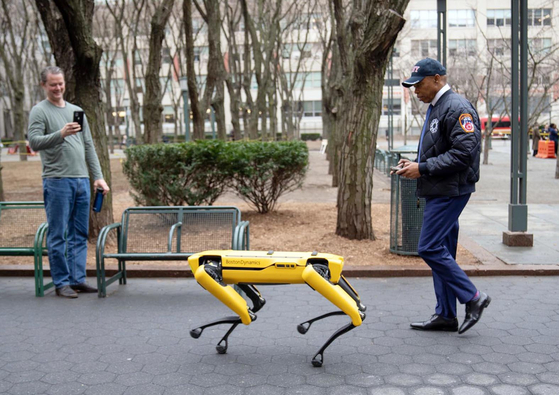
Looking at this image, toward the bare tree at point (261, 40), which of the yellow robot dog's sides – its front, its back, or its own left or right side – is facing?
right

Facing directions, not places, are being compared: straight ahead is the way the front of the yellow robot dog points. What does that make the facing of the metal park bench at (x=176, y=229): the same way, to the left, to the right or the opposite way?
to the left

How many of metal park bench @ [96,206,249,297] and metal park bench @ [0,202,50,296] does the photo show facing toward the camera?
2

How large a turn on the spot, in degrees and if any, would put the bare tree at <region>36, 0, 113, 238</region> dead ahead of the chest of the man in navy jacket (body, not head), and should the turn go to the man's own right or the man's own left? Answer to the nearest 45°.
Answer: approximately 45° to the man's own right

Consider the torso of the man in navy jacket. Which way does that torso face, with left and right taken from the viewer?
facing to the left of the viewer

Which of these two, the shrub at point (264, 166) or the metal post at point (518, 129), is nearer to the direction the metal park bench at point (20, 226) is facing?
the metal post

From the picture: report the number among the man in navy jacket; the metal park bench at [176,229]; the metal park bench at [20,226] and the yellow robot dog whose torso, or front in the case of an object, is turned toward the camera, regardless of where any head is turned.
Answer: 2

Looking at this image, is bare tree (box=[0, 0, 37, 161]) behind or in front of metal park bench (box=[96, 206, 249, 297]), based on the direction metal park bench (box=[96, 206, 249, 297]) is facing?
behind

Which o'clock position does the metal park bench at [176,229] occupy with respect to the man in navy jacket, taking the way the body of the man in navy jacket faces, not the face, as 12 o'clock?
The metal park bench is roughly at 1 o'clock from the man in navy jacket.

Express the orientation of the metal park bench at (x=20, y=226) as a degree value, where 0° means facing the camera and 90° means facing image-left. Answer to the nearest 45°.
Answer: approximately 0°

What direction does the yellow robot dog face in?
to the viewer's left
